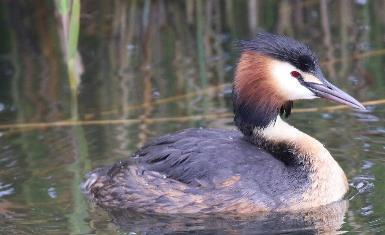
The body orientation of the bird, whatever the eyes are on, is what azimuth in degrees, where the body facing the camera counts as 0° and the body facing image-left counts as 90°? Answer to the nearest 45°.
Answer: approximately 270°
